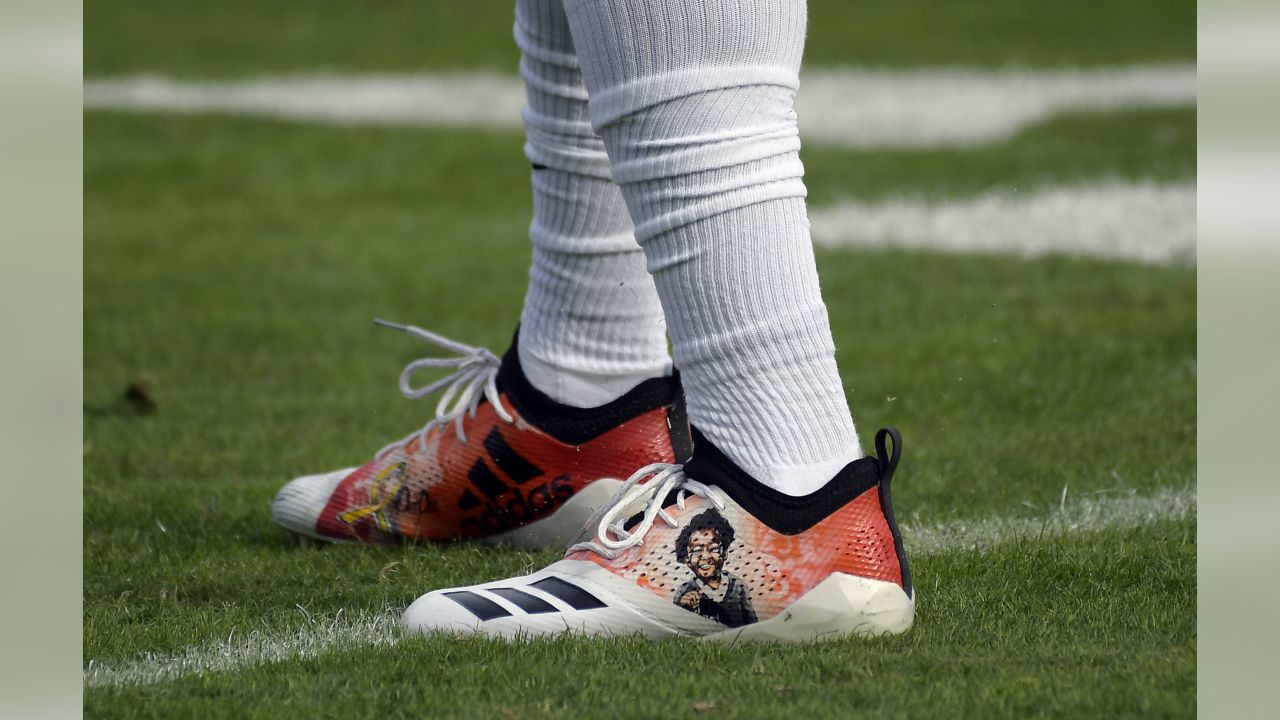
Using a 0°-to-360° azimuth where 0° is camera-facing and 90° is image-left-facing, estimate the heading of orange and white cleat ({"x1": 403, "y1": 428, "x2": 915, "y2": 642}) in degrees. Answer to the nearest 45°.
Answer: approximately 90°

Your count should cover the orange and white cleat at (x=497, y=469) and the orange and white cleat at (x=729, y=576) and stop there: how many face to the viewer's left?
2

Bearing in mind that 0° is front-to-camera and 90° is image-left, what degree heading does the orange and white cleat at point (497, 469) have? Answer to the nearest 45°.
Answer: approximately 90°
